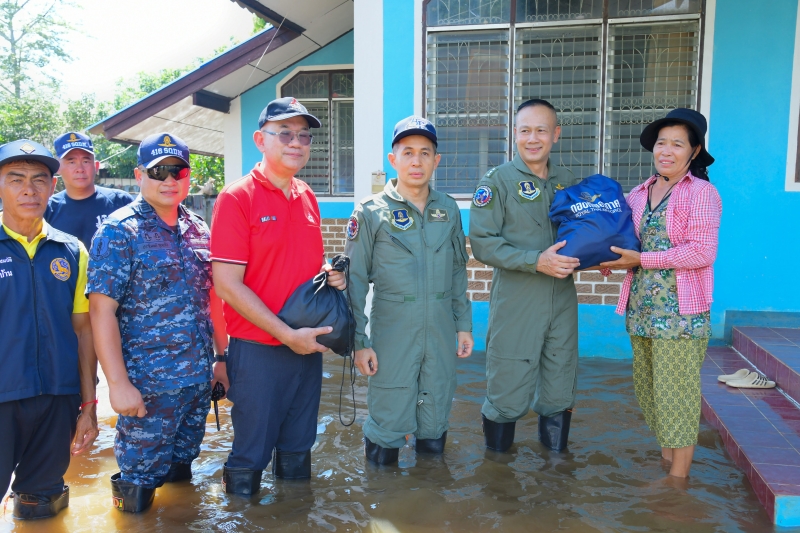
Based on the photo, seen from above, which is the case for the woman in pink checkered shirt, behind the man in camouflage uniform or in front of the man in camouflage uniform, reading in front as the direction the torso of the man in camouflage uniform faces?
in front

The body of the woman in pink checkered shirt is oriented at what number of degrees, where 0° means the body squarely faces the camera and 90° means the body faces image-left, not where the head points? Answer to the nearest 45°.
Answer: approximately 45°

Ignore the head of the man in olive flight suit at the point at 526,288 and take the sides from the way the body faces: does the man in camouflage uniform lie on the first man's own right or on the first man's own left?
on the first man's own right

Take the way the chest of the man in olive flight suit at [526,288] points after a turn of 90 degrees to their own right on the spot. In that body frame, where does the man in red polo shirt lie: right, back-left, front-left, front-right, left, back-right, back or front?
front

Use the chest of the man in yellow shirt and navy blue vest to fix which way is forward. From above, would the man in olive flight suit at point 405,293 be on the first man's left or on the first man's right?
on the first man's left

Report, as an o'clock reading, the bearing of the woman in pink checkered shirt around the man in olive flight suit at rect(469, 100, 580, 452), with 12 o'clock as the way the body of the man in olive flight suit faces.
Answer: The woman in pink checkered shirt is roughly at 11 o'clock from the man in olive flight suit.

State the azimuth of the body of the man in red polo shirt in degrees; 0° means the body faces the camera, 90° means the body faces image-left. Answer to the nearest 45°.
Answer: approximately 315°

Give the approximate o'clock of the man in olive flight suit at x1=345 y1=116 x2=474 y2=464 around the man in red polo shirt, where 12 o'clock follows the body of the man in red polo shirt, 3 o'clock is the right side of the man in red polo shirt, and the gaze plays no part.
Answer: The man in olive flight suit is roughly at 10 o'clock from the man in red polo shirt.

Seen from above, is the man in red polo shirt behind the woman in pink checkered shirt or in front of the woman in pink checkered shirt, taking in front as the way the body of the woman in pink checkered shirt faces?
in front

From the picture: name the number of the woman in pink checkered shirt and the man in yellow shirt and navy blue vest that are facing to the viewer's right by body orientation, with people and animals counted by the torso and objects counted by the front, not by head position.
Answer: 0

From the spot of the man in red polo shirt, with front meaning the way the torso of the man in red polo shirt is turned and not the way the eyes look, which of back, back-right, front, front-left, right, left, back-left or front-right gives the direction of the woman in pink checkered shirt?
front-left

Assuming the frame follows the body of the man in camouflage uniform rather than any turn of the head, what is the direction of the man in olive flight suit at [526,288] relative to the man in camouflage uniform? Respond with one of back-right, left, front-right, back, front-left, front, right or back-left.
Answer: front-left

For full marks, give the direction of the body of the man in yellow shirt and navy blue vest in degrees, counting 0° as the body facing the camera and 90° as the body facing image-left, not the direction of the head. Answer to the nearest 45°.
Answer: approximately 0°

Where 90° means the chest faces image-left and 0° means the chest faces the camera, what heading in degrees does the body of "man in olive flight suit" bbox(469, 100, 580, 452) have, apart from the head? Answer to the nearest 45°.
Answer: approximately 315°

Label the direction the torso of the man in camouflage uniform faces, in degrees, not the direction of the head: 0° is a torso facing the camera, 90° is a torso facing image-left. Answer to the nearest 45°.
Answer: approximately 315°

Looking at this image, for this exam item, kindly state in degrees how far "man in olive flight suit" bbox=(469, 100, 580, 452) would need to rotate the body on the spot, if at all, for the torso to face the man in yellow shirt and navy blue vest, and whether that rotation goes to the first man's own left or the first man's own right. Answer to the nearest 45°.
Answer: approximately 90° to the first man's own right
